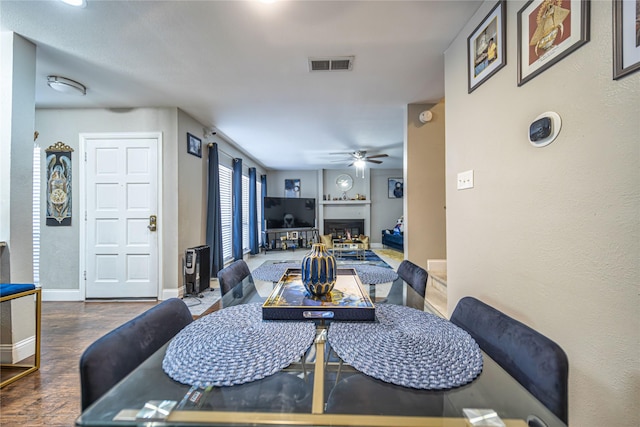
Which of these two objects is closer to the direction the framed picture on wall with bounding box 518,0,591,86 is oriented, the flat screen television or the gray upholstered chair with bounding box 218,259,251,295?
the gray upholstered chair

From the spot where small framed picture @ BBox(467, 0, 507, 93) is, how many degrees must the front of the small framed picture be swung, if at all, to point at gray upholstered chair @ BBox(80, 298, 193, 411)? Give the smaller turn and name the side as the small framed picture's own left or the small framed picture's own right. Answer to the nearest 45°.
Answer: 0° — it already faces it

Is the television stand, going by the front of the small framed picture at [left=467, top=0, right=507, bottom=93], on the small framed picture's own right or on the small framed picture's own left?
on the small framed picture's own right

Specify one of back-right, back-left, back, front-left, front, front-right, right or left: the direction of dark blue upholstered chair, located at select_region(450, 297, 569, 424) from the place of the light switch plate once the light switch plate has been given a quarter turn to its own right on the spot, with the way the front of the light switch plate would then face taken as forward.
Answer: back-left

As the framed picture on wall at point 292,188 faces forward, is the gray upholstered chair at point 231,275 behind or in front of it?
in front

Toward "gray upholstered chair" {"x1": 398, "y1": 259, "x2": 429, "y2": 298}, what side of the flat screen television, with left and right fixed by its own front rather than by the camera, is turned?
front

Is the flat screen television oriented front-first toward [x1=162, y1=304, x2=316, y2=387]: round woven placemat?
yes

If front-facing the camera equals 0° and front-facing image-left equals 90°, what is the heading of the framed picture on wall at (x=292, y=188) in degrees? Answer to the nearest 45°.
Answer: approximately 0°

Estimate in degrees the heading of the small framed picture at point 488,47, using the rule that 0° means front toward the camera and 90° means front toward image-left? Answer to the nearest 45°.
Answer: approximately 45°

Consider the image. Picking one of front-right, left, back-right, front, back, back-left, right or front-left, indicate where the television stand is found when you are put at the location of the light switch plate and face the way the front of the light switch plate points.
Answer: right

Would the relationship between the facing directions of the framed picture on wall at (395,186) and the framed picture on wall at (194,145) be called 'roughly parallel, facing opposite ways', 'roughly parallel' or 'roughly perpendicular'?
roughly perpendicular

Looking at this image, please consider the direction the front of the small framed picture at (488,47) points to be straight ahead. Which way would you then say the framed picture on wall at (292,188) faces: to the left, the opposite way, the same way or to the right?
to the left

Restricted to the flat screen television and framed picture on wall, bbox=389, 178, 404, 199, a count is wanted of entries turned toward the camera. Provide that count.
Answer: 2

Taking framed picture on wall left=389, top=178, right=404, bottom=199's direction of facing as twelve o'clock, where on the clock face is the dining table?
The dining table is roughly at 12 o'clock from the framed picture on wall.

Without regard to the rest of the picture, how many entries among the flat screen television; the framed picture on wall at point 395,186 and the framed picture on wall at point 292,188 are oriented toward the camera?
3

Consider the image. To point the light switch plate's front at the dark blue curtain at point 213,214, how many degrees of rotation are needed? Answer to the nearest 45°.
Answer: approximately 45° to its right

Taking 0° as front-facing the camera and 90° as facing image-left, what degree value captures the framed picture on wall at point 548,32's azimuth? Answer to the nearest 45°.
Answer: approximately 45°

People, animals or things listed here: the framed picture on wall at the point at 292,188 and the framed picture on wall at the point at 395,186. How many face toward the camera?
2

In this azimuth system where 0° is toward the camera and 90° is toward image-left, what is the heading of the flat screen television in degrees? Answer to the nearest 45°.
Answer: approximately 0°
